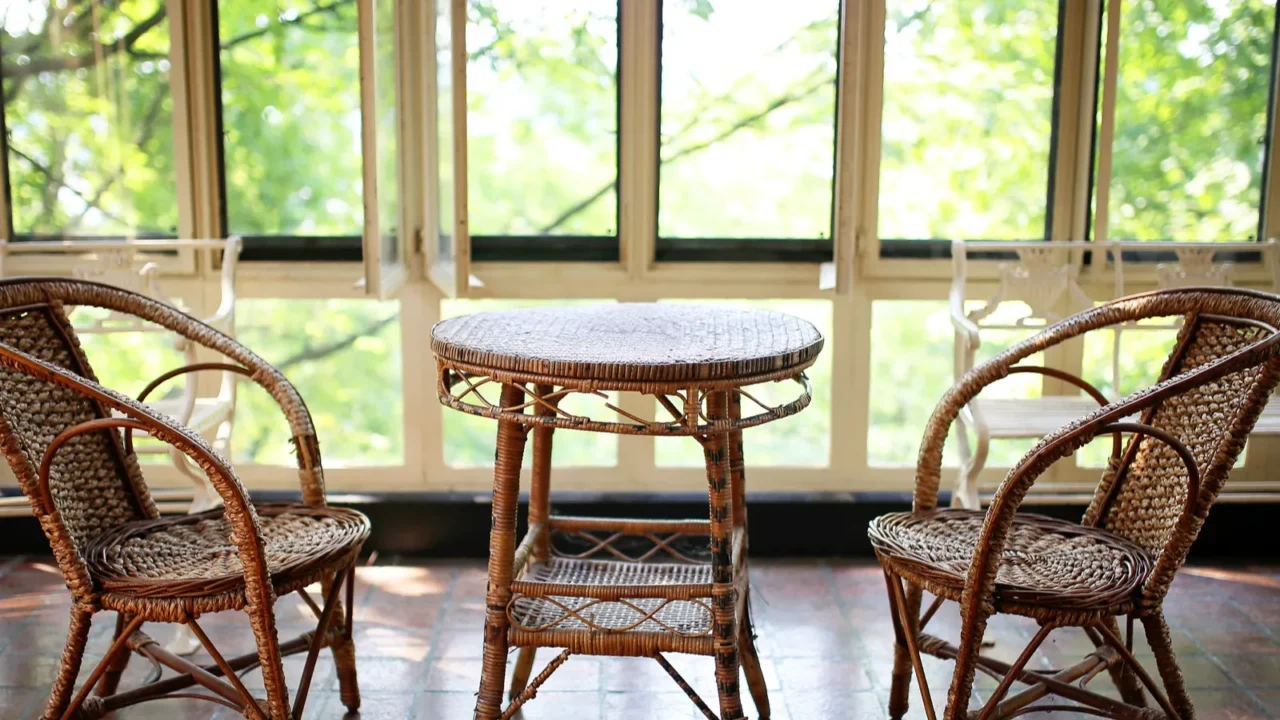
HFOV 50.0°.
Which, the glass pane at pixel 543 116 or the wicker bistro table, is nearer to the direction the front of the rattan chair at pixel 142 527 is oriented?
the wicker bistro table

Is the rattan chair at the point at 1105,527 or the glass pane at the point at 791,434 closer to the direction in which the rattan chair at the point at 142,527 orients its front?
the rattan chair

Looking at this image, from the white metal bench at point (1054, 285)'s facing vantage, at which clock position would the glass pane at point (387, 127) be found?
The glass pane is roughly at 2 o'clock from the white metal bench.

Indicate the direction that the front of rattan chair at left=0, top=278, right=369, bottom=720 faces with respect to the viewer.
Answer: facing the viewer and to the right of the viewer

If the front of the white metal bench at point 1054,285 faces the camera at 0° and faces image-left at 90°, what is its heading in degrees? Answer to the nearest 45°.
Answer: approximately 0°

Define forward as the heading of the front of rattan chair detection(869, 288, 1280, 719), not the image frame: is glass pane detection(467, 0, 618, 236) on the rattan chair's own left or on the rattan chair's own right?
on the rattan chair's own right

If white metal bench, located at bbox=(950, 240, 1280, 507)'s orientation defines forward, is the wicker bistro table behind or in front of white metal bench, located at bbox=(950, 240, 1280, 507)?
in front

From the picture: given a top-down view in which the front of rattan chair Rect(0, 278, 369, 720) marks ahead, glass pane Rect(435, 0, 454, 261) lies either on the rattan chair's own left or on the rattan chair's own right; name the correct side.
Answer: on the rattan chair's own left

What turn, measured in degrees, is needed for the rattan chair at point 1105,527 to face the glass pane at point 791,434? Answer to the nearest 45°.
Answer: approximately 90° to its right
